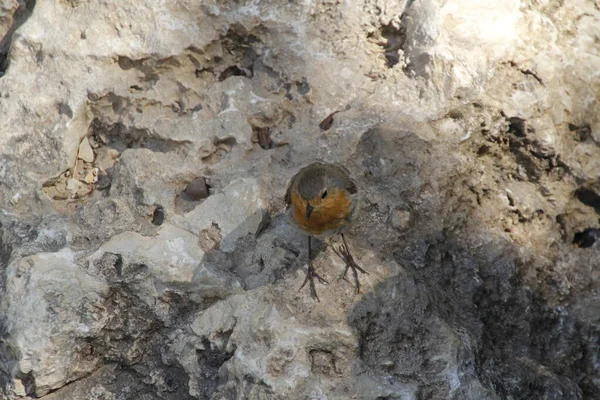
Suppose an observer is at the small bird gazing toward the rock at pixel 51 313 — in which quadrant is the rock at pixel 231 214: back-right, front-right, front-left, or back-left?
front-right

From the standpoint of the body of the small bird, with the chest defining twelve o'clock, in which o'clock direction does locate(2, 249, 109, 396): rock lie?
The rock is roughly at 2 o'clock from the small bird.

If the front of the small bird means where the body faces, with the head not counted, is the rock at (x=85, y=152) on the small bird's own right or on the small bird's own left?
on the small bird's own right

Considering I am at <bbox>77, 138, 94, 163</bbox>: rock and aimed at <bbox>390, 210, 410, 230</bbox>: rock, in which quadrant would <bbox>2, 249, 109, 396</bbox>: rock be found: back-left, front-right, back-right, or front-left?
front-right

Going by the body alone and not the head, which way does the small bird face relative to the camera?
toward the camera
